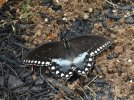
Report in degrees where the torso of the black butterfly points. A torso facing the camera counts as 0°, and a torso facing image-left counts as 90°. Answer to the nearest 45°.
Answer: approximately 180°

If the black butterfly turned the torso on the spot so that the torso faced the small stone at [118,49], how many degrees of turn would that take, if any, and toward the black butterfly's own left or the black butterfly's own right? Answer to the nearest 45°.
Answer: approximately 90° to the black butterfly's own right
